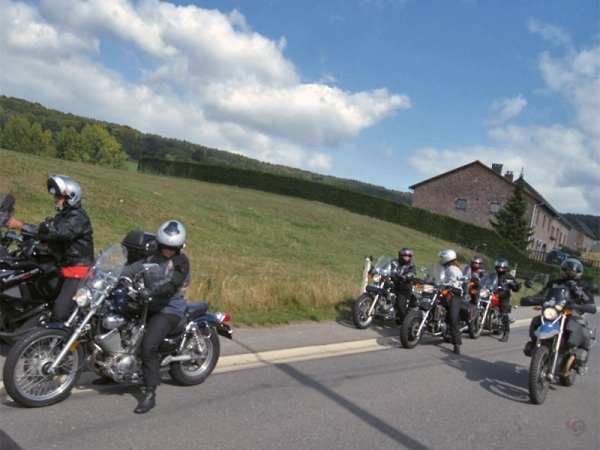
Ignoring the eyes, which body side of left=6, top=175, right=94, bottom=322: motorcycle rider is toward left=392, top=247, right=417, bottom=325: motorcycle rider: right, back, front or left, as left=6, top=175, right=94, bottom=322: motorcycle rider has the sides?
back

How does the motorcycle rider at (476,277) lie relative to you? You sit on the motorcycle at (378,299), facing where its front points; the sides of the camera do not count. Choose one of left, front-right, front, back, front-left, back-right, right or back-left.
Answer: back

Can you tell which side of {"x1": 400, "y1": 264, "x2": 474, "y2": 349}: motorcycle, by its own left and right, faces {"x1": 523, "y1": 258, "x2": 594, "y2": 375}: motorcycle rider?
left

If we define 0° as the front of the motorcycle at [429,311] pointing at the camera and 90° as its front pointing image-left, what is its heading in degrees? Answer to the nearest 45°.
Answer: approximately 45°

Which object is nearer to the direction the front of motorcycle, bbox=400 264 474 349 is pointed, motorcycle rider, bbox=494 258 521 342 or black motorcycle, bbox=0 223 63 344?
the black motorcycle

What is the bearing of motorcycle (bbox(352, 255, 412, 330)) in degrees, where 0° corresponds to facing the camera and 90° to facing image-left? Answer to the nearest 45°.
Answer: approximately 45°

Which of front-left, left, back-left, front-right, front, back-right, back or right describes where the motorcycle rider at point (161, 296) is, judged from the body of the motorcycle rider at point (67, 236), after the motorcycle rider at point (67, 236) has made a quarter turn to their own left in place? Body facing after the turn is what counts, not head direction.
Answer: front-left

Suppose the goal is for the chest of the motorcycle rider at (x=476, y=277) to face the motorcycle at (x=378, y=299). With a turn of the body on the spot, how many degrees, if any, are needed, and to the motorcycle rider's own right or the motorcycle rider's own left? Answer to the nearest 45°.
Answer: approximately 45° to the motorcycle rider's own right

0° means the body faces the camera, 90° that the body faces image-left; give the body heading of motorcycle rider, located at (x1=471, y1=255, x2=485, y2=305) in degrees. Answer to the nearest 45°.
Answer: approximately 0°

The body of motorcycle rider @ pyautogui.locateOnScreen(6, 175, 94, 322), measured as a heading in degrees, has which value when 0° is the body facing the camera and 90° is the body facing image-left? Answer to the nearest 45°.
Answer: approximately 90°

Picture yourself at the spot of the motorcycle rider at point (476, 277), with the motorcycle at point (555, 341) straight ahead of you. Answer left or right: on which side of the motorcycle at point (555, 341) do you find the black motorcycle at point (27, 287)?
right

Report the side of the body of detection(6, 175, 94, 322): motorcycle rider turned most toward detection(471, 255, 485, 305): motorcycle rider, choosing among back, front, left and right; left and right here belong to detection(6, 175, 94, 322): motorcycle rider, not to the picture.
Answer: back
